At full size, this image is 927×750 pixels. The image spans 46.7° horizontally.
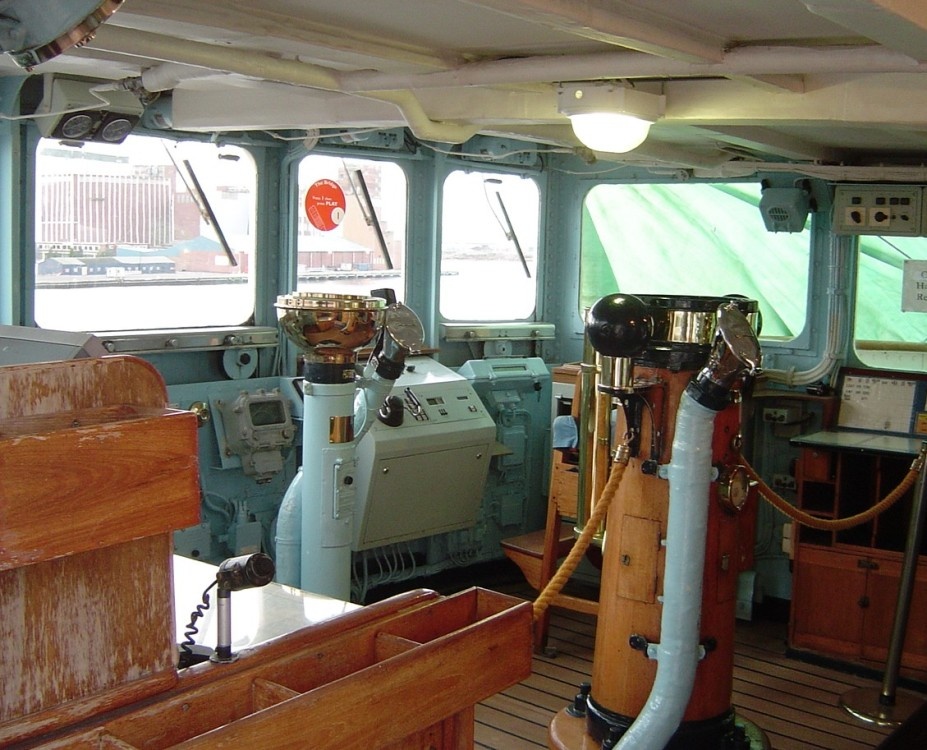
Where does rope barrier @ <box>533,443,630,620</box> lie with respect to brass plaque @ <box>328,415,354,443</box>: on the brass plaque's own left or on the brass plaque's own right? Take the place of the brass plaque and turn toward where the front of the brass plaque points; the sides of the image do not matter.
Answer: on the brass plaque's own left

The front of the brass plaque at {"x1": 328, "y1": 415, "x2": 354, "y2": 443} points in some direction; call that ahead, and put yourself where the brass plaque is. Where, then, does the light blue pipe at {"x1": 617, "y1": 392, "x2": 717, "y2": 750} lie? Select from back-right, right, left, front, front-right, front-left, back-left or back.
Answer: front-left

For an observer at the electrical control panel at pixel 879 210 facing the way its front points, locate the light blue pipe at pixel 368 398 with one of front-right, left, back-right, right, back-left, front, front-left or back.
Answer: front-right

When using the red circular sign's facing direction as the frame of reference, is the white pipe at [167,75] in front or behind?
in front

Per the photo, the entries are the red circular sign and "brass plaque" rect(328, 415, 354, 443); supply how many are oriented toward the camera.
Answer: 2

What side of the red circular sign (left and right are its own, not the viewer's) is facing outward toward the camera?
front

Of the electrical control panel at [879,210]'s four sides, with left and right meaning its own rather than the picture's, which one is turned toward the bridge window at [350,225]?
right

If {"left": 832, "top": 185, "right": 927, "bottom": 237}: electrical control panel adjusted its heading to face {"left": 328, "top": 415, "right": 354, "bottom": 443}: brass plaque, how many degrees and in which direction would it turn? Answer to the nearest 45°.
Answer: approximately 45° to its right

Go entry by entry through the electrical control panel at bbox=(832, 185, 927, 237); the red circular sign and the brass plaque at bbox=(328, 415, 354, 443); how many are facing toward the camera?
3

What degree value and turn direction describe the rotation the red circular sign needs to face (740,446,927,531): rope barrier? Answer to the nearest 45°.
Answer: approximately 45° to its left

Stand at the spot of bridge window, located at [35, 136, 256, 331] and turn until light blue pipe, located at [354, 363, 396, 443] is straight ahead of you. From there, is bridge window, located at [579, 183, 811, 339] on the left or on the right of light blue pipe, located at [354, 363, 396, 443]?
left

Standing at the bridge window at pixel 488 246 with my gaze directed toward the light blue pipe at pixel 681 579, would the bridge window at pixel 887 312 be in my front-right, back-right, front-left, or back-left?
front-left

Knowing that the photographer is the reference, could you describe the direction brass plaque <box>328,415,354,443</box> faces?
facing the viewer

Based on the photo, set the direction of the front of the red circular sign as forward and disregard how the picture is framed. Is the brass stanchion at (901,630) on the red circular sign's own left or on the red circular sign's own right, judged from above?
on the red circular sign's own left
